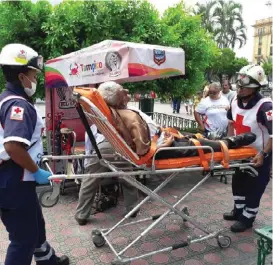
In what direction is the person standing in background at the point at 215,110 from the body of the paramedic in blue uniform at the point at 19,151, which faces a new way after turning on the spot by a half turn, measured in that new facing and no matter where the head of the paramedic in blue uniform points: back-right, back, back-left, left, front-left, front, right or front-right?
back-right

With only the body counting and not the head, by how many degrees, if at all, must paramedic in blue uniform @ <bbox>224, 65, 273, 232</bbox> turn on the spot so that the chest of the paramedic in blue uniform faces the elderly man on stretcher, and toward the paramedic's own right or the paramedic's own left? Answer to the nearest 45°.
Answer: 0° — they already face them

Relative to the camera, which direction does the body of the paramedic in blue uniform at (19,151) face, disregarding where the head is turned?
to the viewer's right

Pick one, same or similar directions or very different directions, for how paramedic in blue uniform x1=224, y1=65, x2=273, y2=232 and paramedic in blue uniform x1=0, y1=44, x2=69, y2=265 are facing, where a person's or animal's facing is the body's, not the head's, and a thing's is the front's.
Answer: very different directions

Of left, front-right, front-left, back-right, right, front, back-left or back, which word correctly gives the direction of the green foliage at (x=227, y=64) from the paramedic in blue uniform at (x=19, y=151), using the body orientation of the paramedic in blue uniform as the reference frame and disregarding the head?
front-left

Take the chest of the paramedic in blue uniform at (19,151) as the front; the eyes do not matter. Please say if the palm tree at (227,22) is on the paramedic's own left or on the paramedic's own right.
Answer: on the paramedic's own left

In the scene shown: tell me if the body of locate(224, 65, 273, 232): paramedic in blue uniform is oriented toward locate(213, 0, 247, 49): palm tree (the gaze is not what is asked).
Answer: no

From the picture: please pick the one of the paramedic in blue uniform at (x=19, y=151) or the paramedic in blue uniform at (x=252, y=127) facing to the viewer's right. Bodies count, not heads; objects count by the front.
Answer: the paramedic in blue uniform at (x=19, y=151)

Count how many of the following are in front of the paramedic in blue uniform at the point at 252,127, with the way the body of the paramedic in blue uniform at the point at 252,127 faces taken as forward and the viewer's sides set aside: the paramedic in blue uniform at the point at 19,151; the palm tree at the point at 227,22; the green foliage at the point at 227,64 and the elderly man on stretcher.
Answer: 2

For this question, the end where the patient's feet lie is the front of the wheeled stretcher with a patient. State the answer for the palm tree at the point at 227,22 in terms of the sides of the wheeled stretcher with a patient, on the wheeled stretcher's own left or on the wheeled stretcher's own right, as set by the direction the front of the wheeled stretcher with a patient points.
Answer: on the wheeled stretcher's own left

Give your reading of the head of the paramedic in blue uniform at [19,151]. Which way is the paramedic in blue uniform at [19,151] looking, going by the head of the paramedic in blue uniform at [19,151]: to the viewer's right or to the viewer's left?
to the viewer's right

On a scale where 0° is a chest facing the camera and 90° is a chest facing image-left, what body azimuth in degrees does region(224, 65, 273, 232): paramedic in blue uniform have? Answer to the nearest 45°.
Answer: approximately 45°

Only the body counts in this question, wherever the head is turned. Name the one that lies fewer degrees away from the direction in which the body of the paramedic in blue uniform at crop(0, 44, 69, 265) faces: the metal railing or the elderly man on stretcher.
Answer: the elderly man on stretcher

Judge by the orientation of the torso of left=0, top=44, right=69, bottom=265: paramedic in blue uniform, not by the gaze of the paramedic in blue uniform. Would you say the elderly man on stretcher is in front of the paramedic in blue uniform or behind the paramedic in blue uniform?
in front

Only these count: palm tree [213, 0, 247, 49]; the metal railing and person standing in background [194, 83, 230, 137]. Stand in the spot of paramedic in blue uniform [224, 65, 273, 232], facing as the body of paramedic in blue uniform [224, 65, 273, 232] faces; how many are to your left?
0
